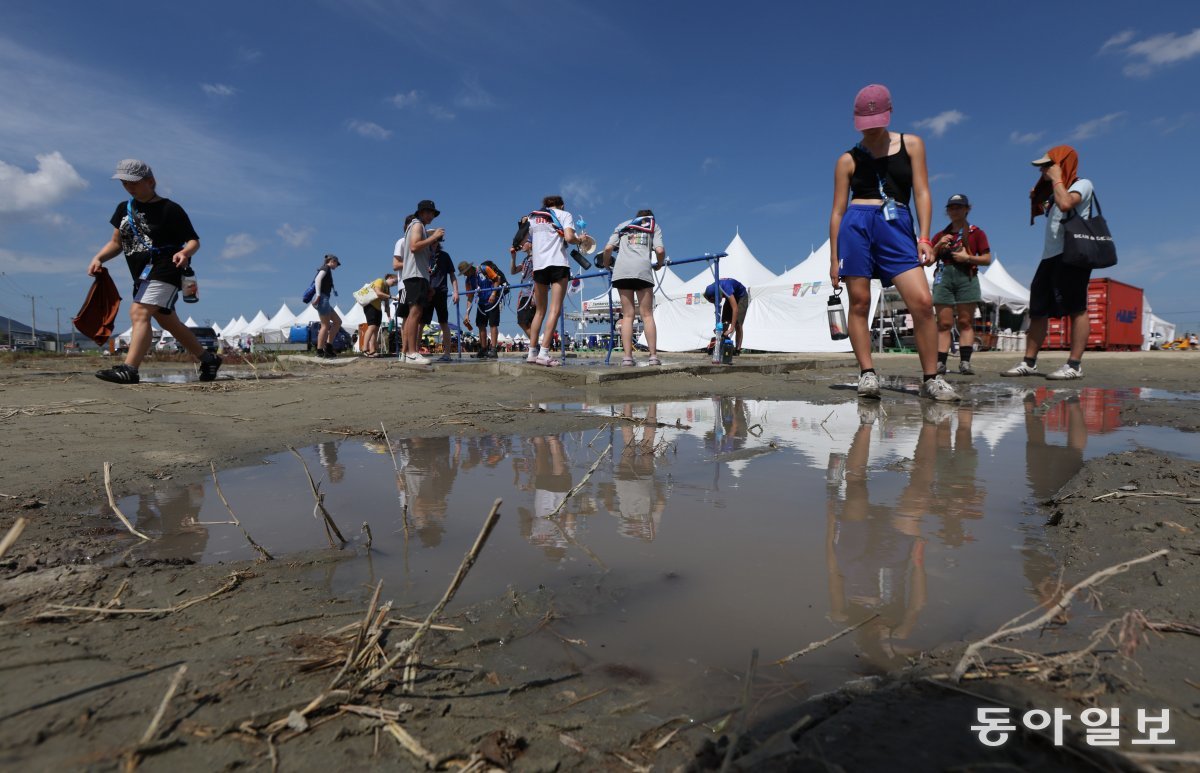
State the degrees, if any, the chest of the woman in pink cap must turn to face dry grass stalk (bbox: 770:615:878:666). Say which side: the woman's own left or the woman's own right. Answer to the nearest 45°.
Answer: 0° — they already face it

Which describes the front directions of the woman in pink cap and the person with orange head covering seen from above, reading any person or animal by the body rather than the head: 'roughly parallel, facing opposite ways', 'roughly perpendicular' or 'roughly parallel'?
roughly perpendicular

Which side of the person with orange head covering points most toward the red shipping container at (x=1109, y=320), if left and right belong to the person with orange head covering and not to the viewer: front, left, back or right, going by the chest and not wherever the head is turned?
right

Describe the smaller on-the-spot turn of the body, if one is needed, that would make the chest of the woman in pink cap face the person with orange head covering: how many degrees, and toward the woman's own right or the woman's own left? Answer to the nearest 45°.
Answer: approximately 135° to the woman's own left

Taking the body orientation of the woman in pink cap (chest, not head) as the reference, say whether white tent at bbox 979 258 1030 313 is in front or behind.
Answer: behind

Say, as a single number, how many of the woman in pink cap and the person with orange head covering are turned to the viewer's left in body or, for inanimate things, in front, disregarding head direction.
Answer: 1

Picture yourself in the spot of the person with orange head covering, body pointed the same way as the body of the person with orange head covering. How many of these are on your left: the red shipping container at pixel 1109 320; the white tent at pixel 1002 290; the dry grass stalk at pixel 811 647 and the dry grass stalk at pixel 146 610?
2

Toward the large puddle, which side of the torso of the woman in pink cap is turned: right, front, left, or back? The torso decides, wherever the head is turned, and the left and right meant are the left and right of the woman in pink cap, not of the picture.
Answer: front

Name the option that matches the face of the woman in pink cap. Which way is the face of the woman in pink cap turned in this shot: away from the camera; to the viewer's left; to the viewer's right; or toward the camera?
toward the camera

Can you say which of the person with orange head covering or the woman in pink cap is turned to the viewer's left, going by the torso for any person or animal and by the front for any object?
the person with orange head covering

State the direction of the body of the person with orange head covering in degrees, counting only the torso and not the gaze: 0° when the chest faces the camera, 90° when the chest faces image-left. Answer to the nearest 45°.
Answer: approximately 90°

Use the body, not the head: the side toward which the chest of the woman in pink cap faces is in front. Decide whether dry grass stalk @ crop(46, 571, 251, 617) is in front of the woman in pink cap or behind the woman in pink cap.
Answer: in front

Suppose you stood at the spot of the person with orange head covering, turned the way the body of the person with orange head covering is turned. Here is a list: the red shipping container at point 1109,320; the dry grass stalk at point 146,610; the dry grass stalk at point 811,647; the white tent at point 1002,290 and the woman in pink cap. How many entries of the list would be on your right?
2

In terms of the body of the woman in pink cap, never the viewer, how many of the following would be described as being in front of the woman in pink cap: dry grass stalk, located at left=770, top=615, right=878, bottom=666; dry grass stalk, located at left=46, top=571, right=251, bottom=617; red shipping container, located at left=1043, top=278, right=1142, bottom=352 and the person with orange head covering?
2

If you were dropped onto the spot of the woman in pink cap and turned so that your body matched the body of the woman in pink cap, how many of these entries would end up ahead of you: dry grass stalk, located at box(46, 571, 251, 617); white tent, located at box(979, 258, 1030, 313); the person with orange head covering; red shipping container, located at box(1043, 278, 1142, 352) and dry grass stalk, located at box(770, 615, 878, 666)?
2

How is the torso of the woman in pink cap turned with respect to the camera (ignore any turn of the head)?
toward the camera

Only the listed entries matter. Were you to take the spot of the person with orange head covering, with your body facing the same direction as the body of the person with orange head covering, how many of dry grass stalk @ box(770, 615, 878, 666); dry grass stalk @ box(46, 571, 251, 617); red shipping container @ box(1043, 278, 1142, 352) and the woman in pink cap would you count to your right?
1
